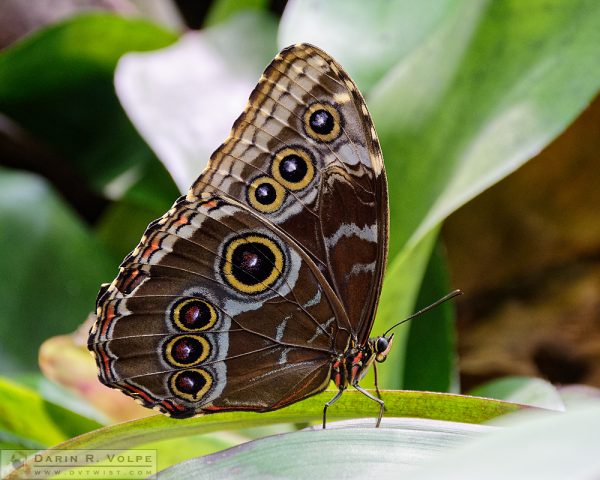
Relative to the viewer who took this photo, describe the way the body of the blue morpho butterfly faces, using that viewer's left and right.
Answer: facing to the right of the viewer

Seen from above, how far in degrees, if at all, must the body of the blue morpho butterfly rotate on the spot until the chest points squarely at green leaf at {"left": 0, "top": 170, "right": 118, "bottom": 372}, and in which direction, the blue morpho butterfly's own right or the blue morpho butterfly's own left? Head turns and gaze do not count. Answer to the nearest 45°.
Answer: approximately 135° to the blue morpho butterfly's own left

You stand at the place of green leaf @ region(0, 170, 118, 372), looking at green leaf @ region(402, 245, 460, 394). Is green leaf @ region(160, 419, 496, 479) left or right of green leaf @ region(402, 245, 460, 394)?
right
